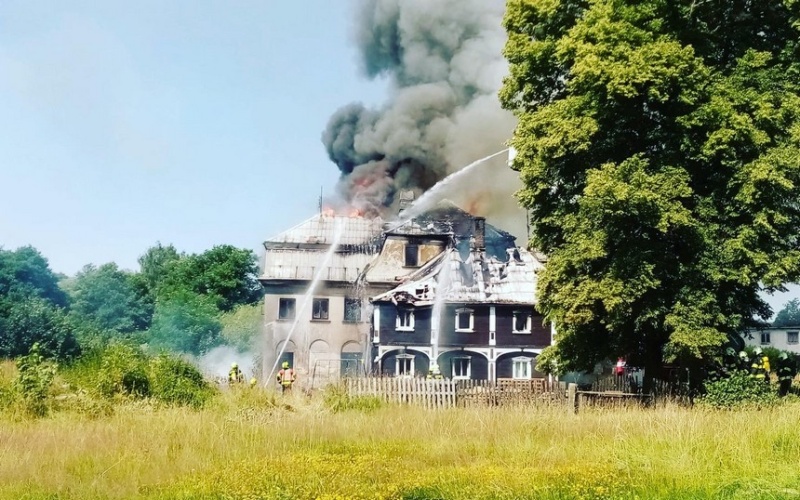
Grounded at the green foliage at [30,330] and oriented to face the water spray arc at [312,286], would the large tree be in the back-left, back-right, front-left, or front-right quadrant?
front-right
